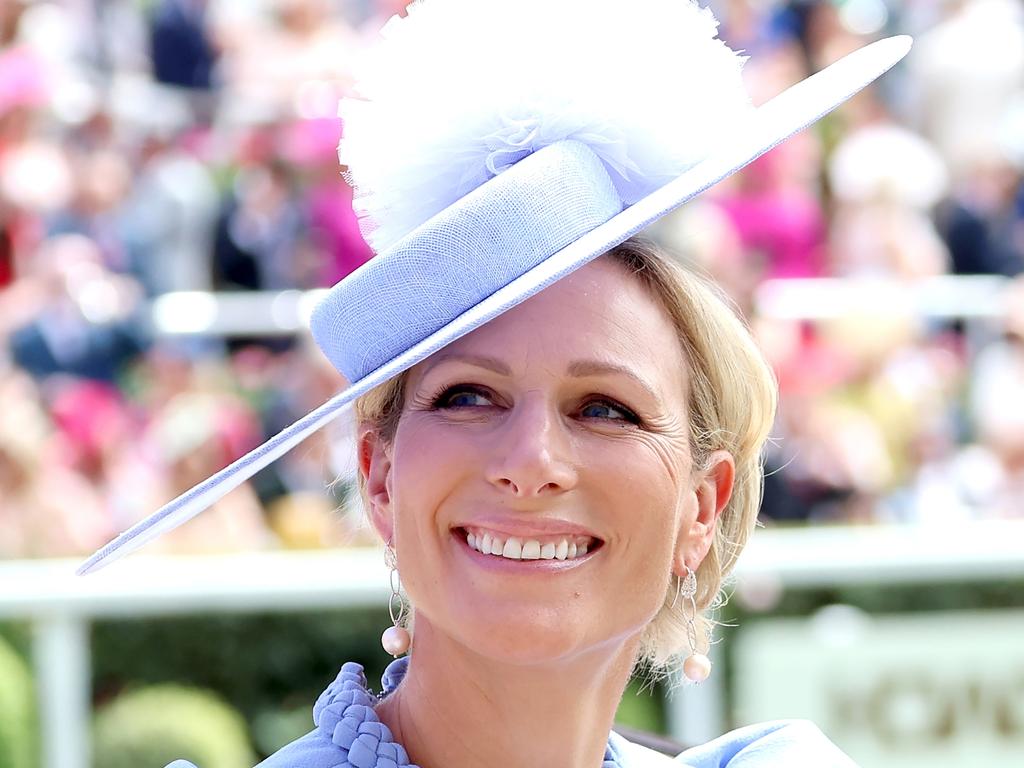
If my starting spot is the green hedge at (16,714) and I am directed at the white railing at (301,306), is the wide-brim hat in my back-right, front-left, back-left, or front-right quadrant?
back-right

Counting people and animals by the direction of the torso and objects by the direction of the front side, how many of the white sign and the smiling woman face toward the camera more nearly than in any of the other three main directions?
2

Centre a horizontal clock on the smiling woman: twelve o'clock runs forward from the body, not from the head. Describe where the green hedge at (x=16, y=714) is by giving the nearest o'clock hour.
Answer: The green hedge is roughly at 5 o'clock from the smiling woman.

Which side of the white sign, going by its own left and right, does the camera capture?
front

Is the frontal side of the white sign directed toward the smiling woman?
yes

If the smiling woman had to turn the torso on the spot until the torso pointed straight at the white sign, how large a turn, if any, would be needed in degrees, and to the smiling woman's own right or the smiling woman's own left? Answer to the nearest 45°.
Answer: approximately 180°

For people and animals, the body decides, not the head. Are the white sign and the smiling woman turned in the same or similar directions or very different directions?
same or similar directions

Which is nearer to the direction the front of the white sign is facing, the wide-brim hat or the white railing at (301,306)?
the wide-brim hat

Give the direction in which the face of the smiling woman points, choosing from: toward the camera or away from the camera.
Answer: toward the camera

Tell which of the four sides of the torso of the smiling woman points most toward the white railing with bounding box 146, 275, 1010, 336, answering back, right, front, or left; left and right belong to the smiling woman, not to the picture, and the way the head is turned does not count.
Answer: back

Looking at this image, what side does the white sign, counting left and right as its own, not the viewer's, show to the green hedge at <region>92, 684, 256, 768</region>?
right

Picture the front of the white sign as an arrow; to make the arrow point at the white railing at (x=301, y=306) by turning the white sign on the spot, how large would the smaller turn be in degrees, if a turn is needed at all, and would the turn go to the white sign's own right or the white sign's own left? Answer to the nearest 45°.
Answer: approximately 135° to the white sign's own right
